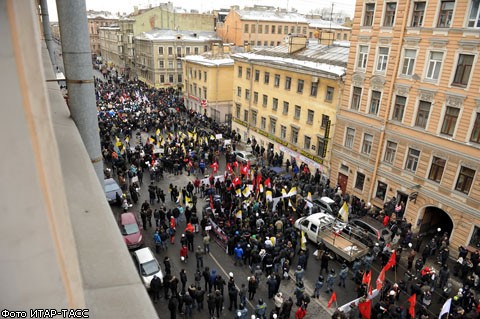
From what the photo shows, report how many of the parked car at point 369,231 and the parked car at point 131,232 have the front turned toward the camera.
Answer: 1

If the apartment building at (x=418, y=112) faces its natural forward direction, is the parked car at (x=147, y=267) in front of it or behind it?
in front

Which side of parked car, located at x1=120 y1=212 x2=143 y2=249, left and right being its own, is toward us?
front

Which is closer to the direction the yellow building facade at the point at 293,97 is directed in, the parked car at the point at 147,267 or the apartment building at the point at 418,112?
the parked car

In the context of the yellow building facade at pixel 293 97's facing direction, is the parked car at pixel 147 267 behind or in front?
in front

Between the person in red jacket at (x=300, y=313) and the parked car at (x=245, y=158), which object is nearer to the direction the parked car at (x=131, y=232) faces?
the person in red jacket

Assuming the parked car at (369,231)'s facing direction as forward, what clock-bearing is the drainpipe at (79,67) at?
The drainpipe is roughly at 8 o'clock from the parked car.

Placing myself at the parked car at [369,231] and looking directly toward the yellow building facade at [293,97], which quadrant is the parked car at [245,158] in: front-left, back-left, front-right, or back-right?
front-left

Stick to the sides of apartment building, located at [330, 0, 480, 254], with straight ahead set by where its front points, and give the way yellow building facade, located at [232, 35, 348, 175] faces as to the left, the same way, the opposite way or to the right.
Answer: the same way

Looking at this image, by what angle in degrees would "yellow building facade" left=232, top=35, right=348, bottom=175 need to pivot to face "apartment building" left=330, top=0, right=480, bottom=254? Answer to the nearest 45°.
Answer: approximately 90° to its left

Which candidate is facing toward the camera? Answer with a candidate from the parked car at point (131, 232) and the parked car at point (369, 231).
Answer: the parked car at point (131, 232)

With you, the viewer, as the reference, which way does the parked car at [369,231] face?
facing away from the viewer and to the left of the viewer

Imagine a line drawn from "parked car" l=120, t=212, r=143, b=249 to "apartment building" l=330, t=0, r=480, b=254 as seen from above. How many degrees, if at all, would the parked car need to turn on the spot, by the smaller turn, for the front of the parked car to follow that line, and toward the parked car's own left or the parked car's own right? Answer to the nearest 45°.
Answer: approximately 90° to the parked car's own left

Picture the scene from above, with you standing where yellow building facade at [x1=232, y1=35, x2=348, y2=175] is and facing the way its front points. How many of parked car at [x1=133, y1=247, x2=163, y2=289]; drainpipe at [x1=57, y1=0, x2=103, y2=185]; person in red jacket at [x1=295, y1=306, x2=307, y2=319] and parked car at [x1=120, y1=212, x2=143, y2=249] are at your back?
0

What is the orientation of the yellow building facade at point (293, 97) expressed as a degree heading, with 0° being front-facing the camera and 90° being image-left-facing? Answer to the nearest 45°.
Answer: approximately 45°

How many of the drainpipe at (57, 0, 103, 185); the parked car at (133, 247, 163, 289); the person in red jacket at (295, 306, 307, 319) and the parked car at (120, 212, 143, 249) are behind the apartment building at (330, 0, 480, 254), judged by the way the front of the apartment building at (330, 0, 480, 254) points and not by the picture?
0

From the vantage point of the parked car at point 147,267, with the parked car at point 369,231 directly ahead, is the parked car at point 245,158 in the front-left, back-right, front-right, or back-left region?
front-left

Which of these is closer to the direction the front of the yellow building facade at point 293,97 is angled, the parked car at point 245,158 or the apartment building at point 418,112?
the parked car
